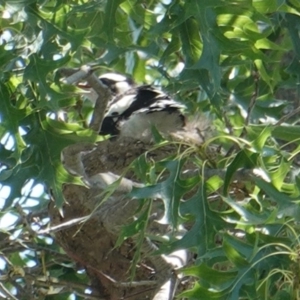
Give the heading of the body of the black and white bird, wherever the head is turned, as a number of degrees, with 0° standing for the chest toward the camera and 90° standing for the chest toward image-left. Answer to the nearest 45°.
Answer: approximately 90°
